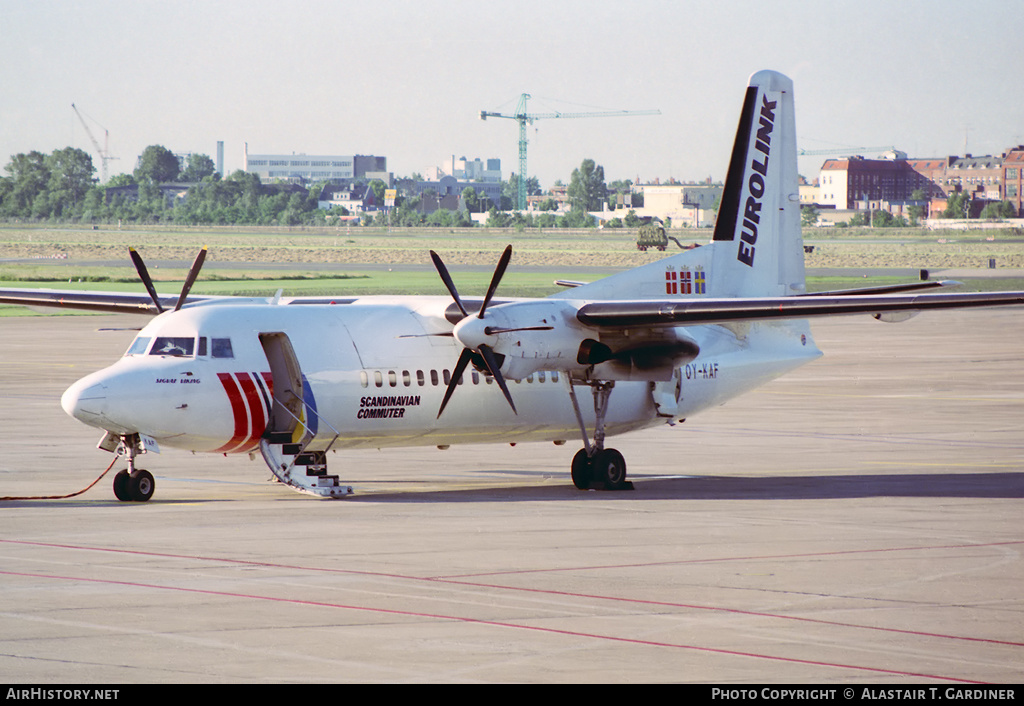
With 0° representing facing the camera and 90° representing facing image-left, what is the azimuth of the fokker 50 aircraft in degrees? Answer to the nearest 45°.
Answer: approximately 45°
